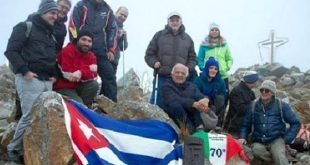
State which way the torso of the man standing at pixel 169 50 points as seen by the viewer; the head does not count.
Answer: toward the camera

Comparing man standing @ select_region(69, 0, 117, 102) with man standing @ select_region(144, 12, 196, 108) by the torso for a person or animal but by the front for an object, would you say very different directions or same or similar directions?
same or similar directions

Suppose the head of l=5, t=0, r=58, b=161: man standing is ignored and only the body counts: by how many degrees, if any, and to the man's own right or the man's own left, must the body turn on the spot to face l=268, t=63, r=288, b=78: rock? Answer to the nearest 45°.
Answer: approximately 90° to the man's own left

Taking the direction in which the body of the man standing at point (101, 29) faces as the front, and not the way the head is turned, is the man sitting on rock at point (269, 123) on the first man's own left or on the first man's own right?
on the first man's own left

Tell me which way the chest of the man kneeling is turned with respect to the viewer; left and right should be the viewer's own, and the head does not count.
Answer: facing the viewer and to the right of the viewer

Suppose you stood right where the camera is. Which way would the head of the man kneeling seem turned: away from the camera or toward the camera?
toward the camera

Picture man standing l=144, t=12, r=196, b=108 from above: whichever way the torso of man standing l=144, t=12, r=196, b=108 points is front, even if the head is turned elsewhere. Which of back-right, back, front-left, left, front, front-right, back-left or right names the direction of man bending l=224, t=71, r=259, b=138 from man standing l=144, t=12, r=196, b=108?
left

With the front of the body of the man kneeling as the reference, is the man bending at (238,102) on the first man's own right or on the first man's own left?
on the first man's own left

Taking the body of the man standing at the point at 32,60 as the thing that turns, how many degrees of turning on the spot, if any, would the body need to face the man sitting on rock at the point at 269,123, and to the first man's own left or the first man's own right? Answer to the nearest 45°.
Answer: approximately 45° to the first man's own left

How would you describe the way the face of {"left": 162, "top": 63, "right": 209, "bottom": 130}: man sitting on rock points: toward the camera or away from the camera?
toward the camera

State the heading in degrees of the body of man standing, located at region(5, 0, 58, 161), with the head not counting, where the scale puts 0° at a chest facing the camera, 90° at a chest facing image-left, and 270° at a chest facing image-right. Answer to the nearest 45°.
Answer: approximately 315°

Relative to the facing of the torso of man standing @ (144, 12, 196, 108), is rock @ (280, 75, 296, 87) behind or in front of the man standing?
behind
